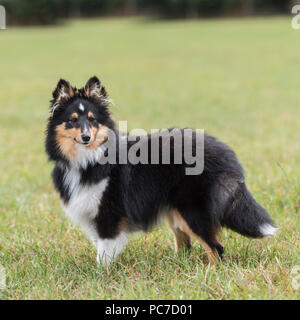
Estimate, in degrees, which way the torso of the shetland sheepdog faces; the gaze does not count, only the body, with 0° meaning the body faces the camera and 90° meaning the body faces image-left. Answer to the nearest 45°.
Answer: approximately 90°
